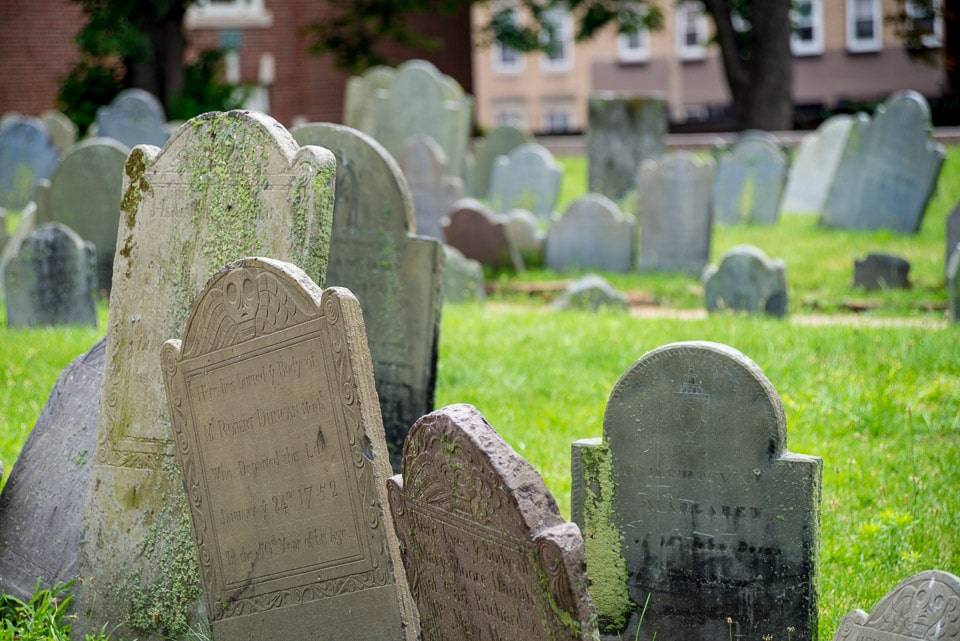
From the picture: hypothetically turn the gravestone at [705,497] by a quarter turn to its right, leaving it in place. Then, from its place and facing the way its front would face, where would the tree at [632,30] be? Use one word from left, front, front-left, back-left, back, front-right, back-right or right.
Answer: right

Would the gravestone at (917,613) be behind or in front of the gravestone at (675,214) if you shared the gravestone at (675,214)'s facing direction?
in front

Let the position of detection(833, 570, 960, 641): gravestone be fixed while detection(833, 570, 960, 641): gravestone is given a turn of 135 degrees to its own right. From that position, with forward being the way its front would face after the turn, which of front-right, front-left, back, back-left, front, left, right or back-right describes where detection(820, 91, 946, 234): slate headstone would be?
front-right

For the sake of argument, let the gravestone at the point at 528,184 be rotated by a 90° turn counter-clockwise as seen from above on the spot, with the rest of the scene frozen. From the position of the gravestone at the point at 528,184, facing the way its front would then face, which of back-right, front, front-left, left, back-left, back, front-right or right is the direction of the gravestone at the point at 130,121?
back

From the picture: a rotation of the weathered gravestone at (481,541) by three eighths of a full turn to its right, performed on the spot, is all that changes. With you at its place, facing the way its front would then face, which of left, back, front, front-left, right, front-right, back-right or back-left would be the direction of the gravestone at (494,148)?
front

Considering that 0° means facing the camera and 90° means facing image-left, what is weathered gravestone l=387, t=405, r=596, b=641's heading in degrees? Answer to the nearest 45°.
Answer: approximately 45°

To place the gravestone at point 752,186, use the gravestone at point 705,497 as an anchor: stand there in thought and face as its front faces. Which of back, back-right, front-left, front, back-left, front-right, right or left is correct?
back

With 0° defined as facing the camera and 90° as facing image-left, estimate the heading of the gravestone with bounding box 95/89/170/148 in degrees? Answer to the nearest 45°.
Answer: approximately 0°

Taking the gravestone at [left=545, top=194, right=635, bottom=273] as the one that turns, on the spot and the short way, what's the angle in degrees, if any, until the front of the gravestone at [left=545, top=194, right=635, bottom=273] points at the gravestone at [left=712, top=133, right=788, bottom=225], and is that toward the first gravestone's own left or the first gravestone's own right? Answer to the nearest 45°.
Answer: approximately 135° to the first gravestone's own left
